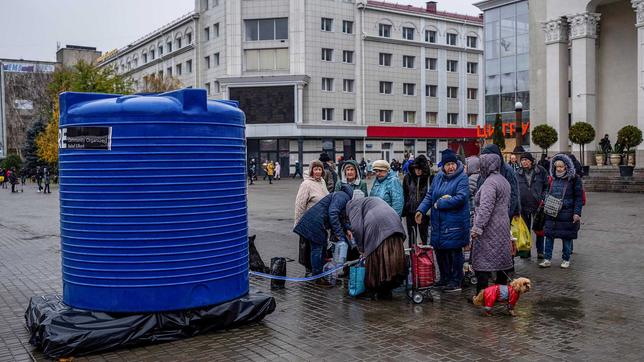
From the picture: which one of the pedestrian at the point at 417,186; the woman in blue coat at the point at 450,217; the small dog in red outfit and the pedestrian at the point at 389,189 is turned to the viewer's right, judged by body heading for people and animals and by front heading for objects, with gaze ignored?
the small dog in red outfit

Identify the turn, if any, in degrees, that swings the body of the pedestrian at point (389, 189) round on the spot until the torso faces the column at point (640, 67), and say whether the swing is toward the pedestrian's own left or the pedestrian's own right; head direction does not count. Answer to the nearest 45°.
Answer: approximately 180°

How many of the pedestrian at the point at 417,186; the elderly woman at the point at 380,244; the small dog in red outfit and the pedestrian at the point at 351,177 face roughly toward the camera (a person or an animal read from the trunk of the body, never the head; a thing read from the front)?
2

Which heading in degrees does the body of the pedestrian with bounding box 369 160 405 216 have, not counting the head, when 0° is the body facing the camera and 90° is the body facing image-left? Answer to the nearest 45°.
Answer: approximately 45°

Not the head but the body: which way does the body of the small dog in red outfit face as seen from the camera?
to the viewer's right

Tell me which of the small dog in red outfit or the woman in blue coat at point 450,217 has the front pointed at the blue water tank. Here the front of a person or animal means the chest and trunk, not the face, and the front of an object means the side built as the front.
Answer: the woman in blue coat

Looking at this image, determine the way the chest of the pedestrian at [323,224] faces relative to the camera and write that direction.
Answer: to the viewer's right

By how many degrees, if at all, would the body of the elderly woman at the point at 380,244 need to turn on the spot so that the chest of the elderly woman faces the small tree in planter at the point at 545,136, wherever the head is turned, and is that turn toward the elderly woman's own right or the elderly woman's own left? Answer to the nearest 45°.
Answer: approximately 45° to the elderly woman's own right

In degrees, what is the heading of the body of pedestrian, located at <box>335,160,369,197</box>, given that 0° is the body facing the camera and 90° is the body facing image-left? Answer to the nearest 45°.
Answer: approximately 0°

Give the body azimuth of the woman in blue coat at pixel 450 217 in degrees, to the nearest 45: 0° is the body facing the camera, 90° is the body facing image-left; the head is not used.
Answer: approximately 45°

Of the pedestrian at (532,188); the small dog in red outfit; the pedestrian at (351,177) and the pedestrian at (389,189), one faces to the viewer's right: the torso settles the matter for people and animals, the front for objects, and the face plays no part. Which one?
the small dog in red outfit

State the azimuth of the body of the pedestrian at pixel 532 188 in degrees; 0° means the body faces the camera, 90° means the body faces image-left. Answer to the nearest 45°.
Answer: approximately 45°
